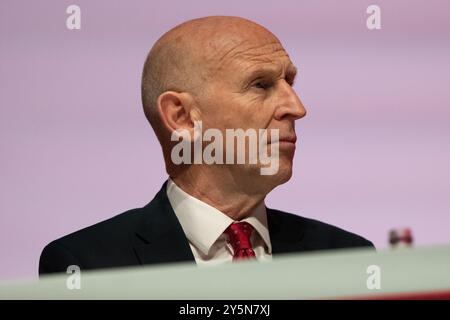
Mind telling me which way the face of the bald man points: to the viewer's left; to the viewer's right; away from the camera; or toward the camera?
to the viewer's right

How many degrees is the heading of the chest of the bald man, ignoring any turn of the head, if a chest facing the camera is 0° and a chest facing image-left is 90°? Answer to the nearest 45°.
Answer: approximately 315°
